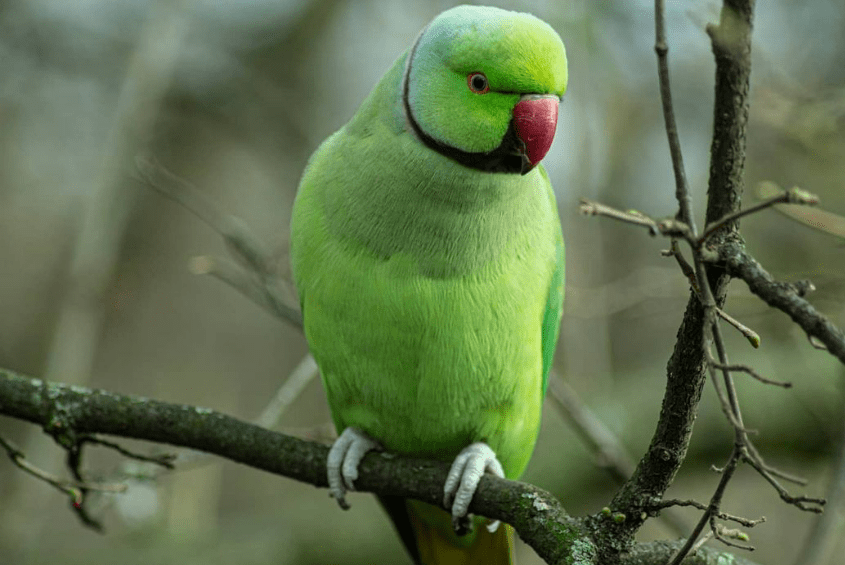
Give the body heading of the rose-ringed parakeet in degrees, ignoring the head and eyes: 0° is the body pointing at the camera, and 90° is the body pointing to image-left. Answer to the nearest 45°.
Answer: approximately 0°
